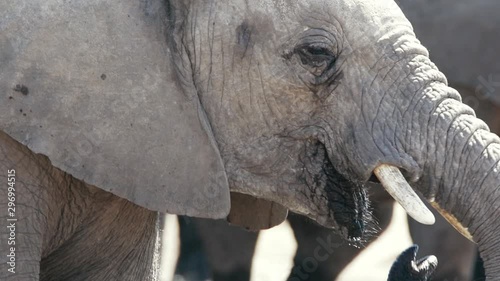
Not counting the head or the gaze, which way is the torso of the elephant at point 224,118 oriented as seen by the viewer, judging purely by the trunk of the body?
to the viewer's right
